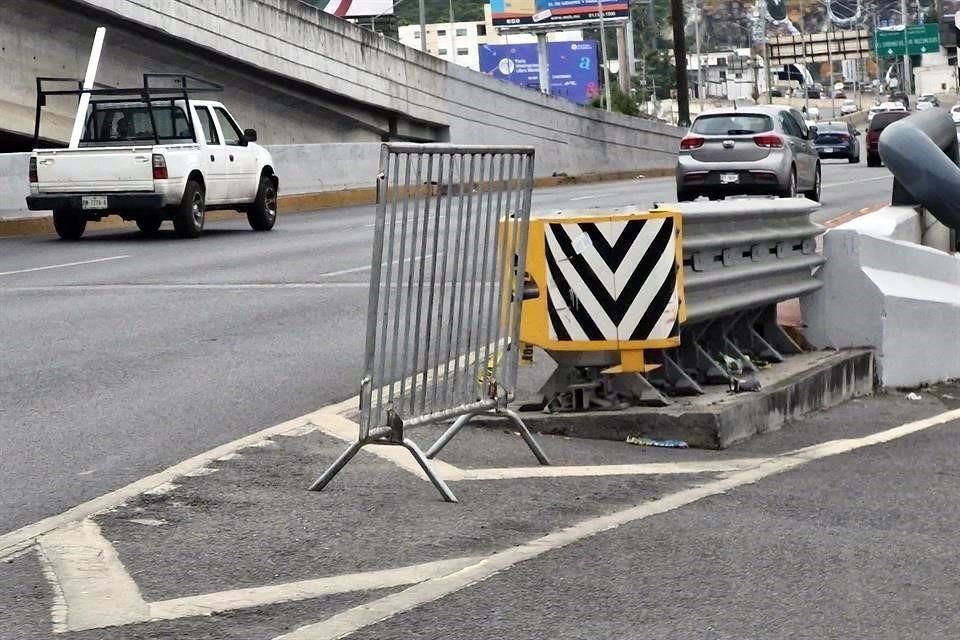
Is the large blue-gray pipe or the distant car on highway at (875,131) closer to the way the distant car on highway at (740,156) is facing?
the distant car on highway

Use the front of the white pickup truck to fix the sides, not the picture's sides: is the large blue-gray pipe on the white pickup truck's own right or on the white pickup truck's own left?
on the white pickup truck's own right

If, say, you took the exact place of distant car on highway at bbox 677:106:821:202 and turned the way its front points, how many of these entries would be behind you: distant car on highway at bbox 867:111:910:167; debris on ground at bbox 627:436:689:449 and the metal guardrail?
2

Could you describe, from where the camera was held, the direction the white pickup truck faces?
facing away from the viewer and to the right of the viewer

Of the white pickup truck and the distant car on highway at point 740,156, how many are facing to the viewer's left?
0

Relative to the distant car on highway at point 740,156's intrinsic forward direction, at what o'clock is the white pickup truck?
The white pickup truck is roughly at 8 o'clock from the distant car on highway.

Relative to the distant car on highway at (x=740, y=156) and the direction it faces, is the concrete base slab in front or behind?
behind

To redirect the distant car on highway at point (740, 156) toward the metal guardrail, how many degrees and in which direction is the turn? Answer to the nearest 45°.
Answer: approximately 180°

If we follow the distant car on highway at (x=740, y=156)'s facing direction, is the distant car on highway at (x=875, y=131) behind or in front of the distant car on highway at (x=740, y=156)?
in front

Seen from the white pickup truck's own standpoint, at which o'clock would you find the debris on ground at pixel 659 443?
The debris on ground is roughly at 4 o'clock from the white pickup truck.

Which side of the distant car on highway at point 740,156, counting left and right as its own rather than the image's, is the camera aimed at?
back

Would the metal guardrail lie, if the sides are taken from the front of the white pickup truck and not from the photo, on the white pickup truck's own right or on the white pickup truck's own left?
on the white pickup truck's own right

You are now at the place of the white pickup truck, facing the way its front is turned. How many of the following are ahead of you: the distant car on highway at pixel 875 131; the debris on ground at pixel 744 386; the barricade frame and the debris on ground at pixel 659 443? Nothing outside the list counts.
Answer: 1

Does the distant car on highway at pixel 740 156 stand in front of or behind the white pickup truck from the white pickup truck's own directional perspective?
in front

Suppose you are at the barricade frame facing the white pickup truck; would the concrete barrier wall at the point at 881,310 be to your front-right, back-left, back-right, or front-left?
front-right

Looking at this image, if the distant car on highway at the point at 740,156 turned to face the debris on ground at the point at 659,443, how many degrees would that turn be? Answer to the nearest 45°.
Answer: approximately 180°
